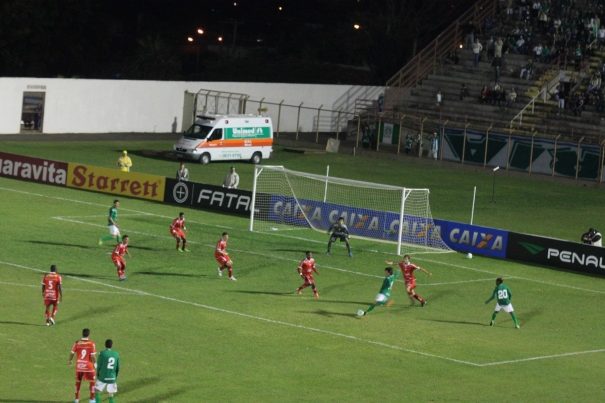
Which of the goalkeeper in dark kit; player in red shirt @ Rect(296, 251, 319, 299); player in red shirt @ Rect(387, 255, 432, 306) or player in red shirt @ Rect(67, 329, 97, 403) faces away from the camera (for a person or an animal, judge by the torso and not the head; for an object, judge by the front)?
player in red shirt @ Rect(67, 329, 97, 403)

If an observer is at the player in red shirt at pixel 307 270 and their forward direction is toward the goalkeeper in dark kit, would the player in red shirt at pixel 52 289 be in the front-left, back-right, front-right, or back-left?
back-left

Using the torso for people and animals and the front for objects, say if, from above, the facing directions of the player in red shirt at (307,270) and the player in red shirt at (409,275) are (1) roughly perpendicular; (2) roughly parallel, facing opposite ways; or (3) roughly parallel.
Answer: roughly perpendicular

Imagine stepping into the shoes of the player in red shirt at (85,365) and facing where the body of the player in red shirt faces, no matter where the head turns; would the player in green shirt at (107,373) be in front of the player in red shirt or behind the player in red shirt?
behind

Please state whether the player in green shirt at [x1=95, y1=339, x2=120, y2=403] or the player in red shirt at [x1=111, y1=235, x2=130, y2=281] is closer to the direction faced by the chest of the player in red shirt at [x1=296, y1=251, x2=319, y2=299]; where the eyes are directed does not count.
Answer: the player in green shirt

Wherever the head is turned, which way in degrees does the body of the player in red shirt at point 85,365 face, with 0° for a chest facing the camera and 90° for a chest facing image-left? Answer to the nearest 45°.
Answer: approximately 180°

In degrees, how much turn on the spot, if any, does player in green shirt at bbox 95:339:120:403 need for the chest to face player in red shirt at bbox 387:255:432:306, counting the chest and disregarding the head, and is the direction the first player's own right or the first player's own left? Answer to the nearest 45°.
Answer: approximately 45° to the first player's own right

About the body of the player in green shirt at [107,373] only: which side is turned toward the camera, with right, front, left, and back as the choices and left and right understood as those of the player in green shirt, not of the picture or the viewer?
back

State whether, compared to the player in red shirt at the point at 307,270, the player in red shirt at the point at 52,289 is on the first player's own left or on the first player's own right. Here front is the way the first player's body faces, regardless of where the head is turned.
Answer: on the first player's own right

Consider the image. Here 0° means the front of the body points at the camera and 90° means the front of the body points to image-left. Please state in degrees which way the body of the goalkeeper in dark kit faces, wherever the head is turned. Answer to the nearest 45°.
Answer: approximately 0°
